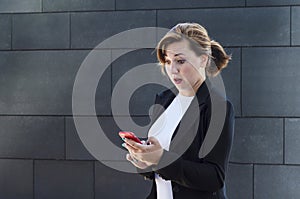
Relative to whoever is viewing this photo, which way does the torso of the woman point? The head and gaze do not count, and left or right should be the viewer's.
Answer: facing the viewer and to the left of the viewer

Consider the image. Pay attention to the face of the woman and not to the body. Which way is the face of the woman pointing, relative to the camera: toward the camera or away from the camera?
toward the camera
